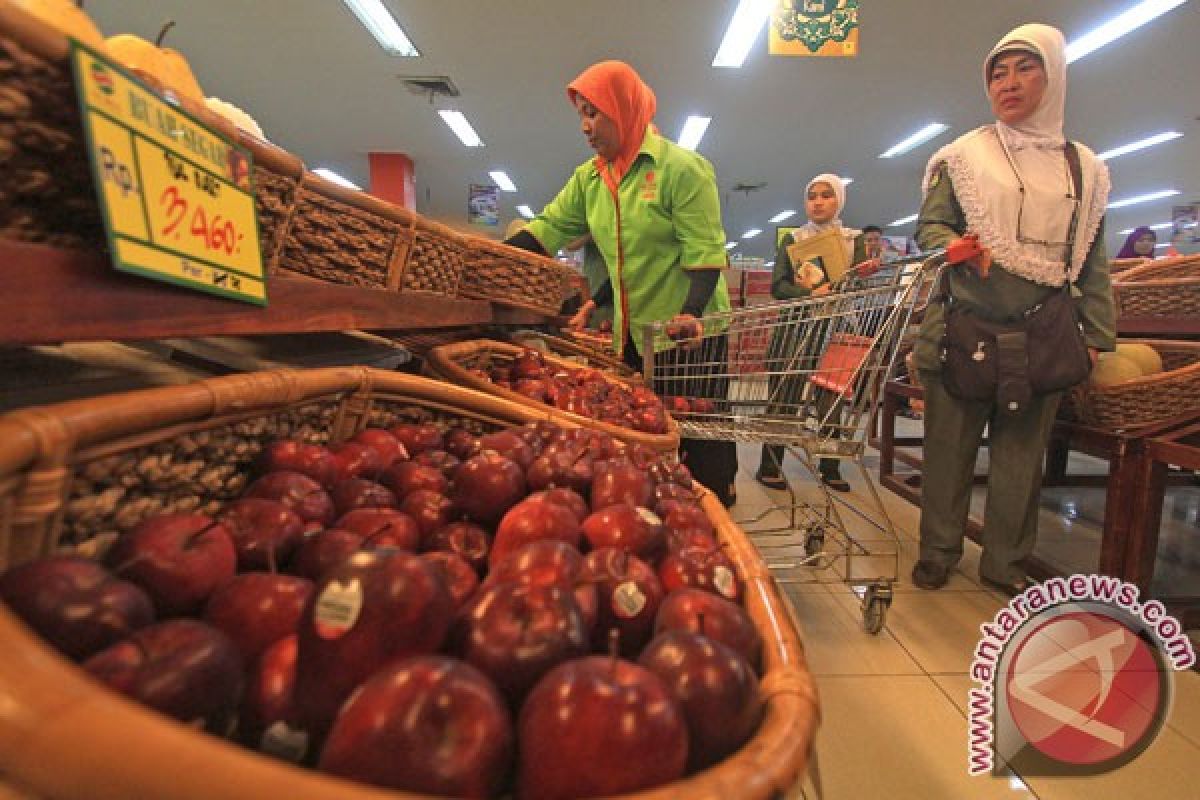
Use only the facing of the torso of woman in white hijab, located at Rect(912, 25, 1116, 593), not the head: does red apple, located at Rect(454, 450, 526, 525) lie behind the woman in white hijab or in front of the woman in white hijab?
in front

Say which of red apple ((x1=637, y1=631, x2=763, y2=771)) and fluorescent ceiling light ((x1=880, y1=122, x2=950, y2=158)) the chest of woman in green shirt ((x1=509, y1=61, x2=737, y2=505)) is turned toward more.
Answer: the red apple

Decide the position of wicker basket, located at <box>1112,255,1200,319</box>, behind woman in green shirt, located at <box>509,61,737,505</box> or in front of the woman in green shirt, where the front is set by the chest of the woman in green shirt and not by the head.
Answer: behind

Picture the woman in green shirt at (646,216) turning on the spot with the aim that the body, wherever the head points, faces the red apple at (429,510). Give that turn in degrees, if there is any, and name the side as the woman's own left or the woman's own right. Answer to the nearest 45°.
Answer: approximately 45° to the woman's own left

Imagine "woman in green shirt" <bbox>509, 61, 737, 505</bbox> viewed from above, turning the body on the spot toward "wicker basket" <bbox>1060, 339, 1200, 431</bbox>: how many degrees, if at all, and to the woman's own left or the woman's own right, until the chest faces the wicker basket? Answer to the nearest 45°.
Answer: approximately 135° to the woman's own left

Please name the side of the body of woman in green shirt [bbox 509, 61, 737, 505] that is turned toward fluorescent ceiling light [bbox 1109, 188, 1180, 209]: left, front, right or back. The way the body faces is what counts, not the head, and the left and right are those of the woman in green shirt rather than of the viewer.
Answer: back

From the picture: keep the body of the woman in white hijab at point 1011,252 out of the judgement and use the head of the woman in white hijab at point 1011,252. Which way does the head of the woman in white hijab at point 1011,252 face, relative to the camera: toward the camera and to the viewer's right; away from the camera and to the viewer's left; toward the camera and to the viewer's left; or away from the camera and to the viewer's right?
toward the camera and to the viewer's left

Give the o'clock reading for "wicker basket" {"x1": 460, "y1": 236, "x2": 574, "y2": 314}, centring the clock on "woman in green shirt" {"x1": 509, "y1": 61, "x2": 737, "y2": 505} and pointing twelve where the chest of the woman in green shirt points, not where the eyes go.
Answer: The wicker basket is roughly at 12 o'clock from the woman in green shirt.

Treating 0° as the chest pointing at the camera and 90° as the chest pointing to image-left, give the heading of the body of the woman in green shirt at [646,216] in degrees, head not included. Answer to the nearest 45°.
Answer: approximately 45°

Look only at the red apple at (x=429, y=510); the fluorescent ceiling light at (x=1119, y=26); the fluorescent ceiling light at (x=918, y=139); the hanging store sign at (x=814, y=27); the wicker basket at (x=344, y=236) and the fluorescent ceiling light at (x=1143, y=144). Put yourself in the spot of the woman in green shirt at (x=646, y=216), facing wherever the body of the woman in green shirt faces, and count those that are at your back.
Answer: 4
